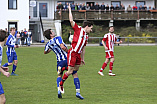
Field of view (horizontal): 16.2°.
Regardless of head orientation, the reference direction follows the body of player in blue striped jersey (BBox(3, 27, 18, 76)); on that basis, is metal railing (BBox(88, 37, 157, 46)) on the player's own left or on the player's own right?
on the player's own left

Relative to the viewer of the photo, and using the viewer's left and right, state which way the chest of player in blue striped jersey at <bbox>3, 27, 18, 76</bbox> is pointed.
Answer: facing the viewer and to the right of the viewer
